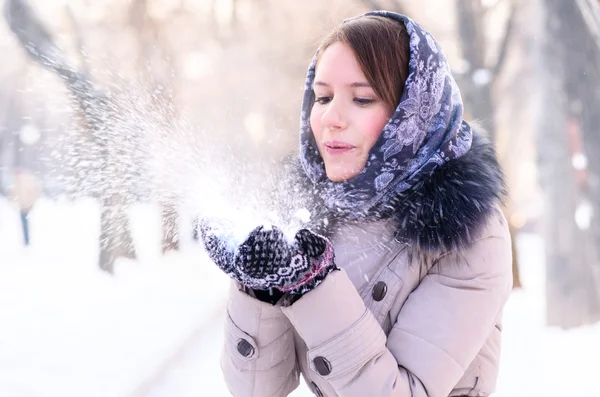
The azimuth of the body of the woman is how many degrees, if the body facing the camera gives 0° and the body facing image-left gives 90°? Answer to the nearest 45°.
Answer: approximately 45°

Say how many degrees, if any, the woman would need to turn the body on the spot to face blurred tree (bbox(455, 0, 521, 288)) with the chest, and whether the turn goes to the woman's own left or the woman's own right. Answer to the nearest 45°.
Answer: approximately 135° to the woman's own right

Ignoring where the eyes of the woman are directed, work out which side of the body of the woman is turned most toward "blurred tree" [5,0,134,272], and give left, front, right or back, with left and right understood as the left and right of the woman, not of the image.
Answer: right

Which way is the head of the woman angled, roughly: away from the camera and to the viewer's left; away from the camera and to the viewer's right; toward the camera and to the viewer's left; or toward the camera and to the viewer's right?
toward the camera and to the viewer's left

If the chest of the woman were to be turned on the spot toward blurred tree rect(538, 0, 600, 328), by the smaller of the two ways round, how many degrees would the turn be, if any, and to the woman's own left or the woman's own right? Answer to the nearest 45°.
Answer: approximately 180°
